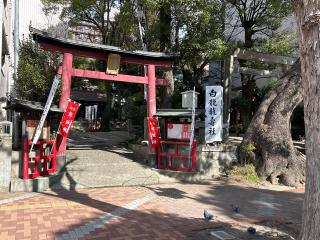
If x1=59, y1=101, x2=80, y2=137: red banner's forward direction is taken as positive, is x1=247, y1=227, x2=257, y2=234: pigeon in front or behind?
in front

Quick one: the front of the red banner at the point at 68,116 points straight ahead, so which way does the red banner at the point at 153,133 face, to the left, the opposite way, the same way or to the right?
the same way

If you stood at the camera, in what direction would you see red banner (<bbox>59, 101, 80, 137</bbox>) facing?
facing the viewer

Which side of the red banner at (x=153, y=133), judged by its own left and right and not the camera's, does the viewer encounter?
front

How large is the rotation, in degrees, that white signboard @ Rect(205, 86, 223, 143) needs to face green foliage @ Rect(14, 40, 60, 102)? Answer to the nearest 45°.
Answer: approximately 90° to its right

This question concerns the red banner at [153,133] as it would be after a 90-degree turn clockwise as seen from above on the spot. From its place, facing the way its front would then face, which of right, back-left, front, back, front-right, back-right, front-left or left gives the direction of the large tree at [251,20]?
back-right

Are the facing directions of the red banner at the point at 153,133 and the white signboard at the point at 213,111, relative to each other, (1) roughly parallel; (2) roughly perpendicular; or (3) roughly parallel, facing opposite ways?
roughly parallel

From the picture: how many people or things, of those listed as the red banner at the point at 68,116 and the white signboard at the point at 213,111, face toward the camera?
2

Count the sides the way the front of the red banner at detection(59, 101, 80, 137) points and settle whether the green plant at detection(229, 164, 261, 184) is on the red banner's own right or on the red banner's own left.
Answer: on the red banner's own left

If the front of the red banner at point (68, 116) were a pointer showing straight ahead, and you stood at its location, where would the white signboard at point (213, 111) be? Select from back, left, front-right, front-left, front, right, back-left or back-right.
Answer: left

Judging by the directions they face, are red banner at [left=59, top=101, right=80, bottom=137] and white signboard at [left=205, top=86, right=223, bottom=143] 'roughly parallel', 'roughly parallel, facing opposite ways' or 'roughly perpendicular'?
roughly parallel

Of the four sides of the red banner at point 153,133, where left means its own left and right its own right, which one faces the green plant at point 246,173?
left
